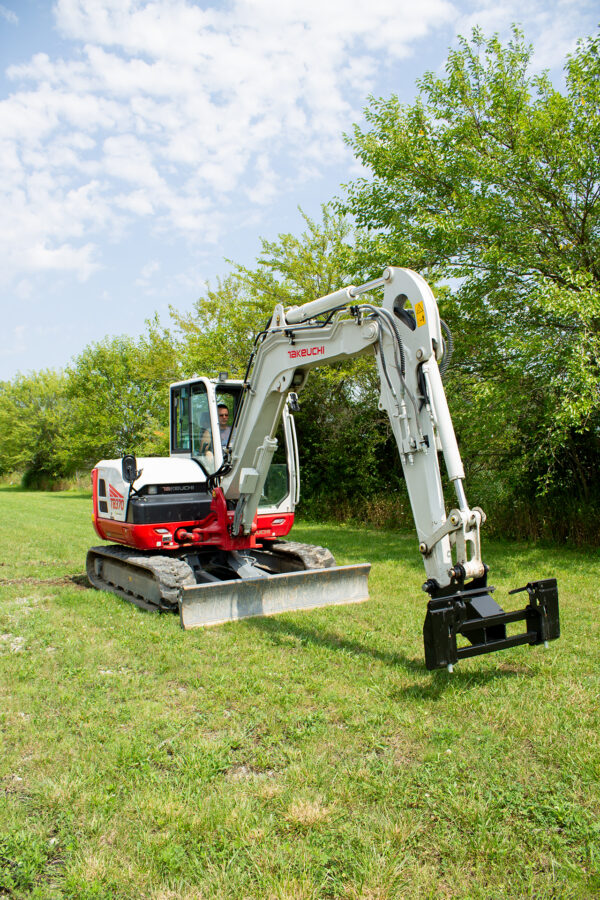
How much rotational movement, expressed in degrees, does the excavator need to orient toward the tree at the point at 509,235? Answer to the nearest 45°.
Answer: approximately 90° to its left

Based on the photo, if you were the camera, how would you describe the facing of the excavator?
facing the viewer and to the right of the viewer

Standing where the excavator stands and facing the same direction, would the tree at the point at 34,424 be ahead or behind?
behind

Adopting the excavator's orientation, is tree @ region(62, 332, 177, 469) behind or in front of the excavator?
behind

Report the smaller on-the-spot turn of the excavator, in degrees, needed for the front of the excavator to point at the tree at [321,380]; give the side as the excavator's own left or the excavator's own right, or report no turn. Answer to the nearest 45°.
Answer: approximately 135° to the excavator's own left
